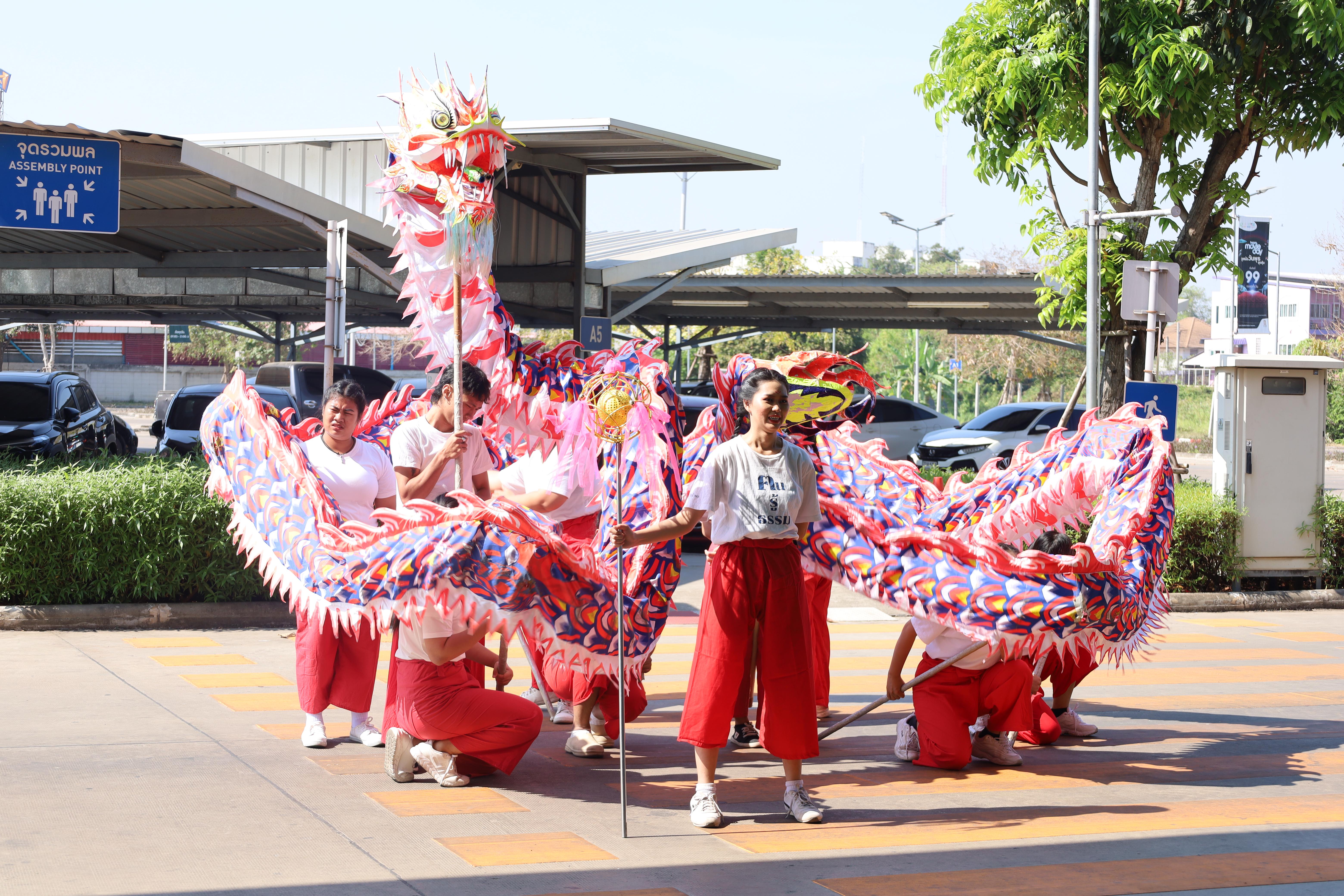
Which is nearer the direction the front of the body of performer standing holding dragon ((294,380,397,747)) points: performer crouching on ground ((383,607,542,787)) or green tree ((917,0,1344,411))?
the performer crouching on ground

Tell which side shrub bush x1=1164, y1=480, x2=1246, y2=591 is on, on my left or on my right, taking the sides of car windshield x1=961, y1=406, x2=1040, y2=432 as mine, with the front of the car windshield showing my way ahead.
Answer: on my left

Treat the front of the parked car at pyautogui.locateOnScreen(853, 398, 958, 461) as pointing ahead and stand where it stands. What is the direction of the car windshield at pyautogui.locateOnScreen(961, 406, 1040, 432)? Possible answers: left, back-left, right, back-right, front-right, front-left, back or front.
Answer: back-left

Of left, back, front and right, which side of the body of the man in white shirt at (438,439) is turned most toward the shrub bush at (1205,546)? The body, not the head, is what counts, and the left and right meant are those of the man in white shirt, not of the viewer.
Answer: left

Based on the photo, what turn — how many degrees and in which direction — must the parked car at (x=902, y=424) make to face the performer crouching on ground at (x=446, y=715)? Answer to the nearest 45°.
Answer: approximately 90° to its left

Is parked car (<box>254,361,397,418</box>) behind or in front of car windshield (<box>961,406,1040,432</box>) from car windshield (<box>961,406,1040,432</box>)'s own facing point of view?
in front

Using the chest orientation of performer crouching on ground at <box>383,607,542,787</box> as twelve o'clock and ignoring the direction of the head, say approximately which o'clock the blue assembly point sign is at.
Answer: The blue assembly point sign is roughly at 8 o'clock from the performer crouching on ground.

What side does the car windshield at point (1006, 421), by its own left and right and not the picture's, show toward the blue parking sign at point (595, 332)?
front

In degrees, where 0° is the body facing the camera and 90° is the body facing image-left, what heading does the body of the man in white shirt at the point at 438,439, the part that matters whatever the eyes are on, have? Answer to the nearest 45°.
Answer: approximately 315°

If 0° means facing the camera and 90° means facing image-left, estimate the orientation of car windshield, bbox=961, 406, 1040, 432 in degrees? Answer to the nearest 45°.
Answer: approximately 45°

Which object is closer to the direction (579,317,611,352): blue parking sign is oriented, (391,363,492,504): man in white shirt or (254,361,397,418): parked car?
the man in white shirt
